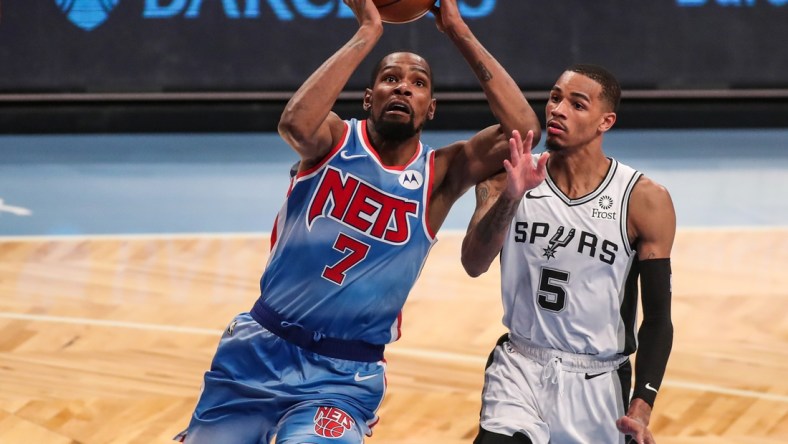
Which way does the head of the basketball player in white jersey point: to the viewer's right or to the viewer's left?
to the viewer's left

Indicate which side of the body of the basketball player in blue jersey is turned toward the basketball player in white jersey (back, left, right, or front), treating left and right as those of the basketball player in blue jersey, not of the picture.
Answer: left

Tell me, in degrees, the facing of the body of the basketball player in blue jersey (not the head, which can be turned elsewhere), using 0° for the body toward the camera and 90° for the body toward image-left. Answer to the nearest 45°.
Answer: approximately 0°
